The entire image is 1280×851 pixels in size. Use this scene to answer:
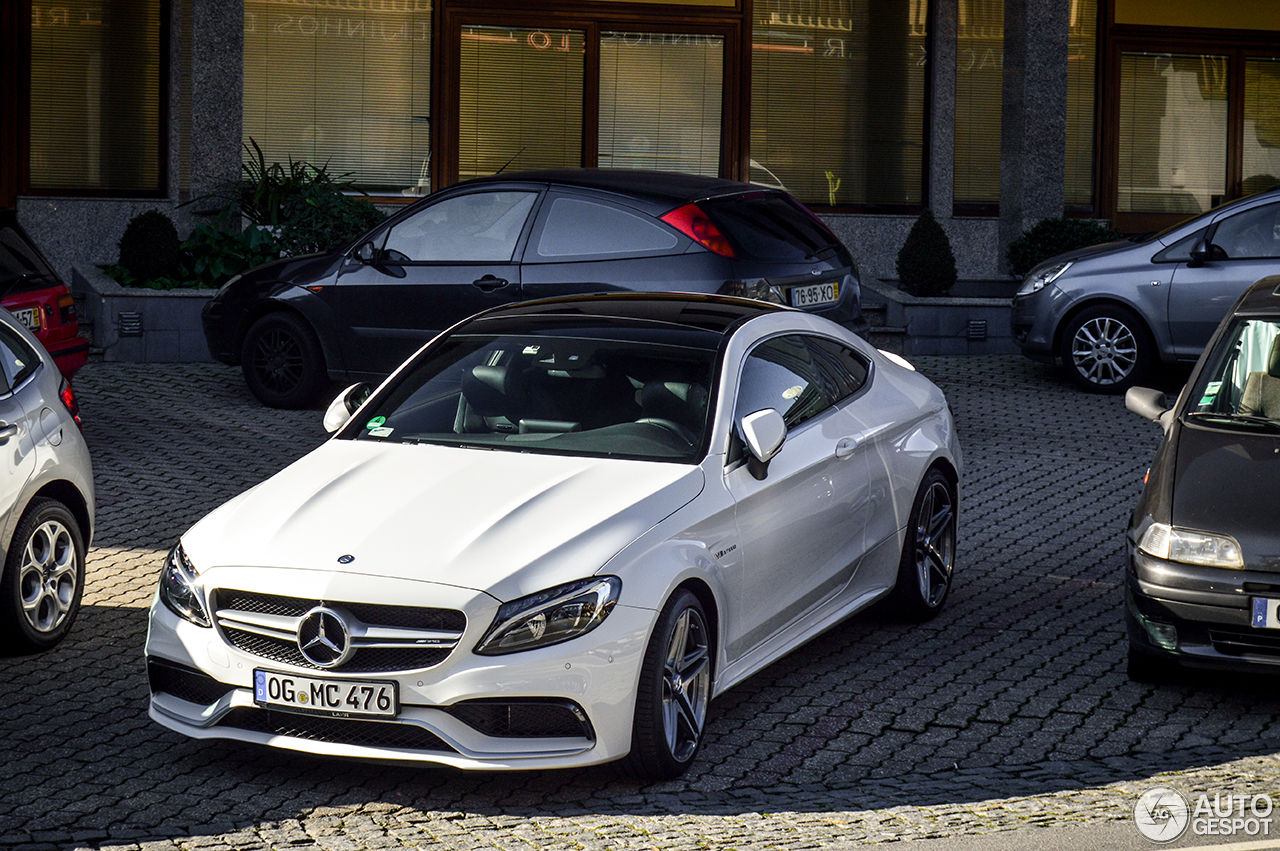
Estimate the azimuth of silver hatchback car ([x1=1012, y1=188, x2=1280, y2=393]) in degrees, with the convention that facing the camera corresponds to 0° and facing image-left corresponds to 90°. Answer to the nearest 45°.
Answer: approximately 90°

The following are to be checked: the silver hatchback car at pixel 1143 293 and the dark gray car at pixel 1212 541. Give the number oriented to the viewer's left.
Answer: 1

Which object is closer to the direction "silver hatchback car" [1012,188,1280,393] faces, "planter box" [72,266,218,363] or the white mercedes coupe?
the planter box

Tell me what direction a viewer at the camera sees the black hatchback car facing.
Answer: facing away from the viewer and to the left of the viewer

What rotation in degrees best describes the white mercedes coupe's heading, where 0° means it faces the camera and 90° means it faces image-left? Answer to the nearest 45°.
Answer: approximately 45°

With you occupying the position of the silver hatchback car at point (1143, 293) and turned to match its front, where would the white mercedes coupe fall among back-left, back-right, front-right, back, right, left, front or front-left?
left

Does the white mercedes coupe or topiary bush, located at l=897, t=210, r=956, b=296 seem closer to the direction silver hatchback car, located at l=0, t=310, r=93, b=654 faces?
the white mercedes coupe

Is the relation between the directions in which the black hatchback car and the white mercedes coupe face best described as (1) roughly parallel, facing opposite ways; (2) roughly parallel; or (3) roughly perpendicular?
roughly perpendicular

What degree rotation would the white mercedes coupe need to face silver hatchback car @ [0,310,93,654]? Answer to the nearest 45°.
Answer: approximately 90° to its right

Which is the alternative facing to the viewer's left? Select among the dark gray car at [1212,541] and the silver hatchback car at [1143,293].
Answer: the silver hatchback car

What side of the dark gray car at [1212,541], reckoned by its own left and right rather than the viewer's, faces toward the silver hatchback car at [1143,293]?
back

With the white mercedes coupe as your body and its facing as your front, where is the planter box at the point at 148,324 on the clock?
The planter box is roughly at 4 o'clock from the white mercedes coupe.
